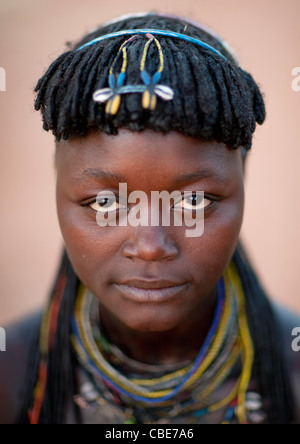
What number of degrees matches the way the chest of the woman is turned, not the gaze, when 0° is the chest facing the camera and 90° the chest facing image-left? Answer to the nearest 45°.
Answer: approximately 0°
